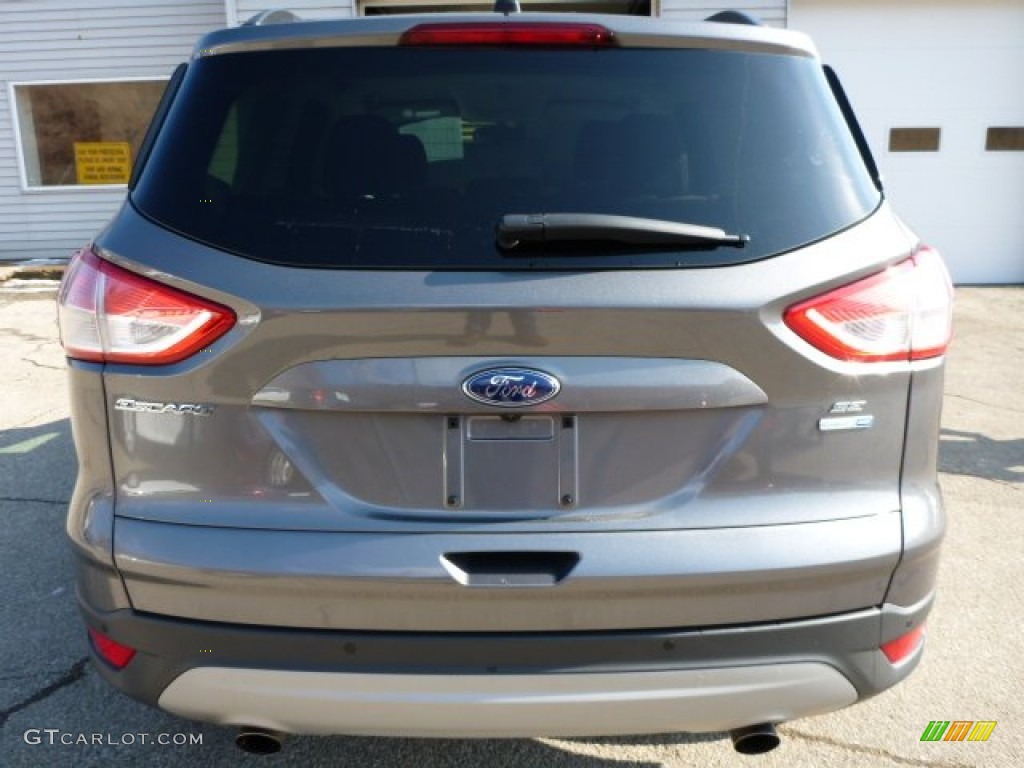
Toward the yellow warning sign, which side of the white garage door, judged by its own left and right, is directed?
right

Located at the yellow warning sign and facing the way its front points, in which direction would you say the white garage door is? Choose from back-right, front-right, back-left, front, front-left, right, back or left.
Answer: front-left

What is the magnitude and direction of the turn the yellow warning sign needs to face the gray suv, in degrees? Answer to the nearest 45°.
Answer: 0° — it already faces it

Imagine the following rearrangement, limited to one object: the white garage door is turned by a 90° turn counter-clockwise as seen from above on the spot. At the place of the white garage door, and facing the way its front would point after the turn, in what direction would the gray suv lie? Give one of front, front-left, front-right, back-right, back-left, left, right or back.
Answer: right

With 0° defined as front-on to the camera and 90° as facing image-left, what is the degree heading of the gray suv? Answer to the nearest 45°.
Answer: approximately 180°

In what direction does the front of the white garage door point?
toward the camera

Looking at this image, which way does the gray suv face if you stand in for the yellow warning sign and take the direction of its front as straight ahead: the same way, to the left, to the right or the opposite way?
the opposite way

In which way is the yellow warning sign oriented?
toward the camera

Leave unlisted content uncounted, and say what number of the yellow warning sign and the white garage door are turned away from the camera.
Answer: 0
